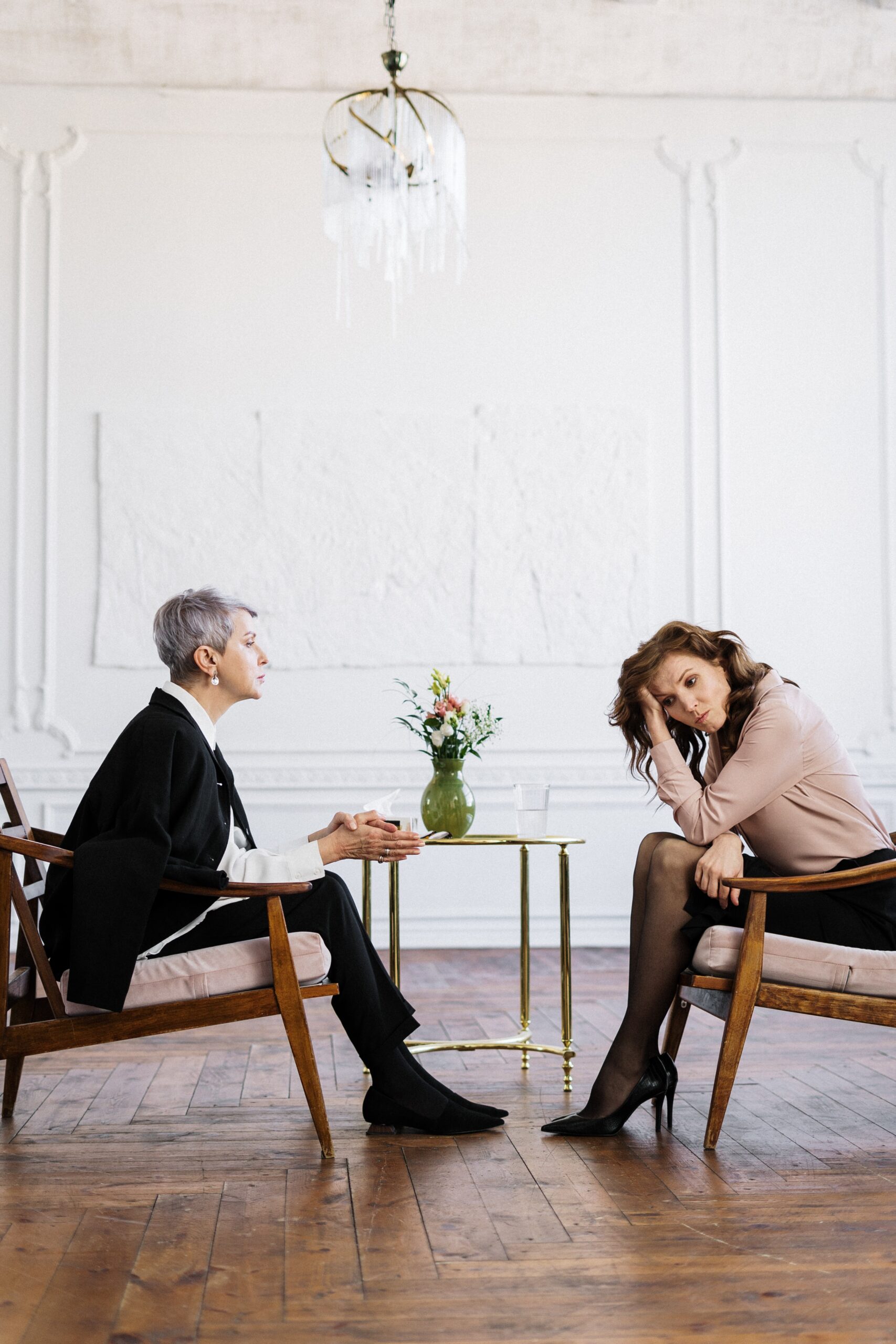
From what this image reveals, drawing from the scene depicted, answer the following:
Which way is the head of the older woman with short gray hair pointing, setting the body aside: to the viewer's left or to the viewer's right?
to the viewer's right

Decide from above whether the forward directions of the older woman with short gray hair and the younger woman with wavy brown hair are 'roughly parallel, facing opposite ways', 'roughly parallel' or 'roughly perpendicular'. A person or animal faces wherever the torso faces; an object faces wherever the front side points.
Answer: roughly parallel, facing opposite ways

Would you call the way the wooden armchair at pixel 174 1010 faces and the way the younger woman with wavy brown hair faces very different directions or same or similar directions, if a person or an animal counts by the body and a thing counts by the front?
very different directions

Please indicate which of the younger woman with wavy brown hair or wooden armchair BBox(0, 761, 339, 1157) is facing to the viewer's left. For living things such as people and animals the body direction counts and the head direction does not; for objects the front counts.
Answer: the younger woman with wavy brown hair

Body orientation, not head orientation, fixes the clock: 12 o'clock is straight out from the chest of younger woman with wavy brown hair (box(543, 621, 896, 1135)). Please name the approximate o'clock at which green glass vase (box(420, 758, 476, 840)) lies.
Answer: The green glass vase is roughly at 1 o'clock from the younger woman with wavy brown hair.

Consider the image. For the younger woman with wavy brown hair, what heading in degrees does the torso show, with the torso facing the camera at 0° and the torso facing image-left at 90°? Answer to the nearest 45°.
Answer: approximately 90°

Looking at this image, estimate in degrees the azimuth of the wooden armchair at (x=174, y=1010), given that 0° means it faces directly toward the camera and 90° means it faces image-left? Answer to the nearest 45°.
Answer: approximately 270°

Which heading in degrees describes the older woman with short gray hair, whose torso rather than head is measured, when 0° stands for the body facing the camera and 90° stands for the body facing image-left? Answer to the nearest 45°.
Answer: approximately 270°

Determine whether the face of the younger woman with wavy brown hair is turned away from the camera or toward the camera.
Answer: toward the camera

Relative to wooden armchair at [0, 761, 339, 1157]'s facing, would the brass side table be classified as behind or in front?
in front

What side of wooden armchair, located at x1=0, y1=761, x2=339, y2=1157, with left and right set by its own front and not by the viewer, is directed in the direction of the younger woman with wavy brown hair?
front

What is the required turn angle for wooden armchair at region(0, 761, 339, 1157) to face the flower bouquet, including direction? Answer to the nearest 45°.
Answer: approximately 45° to its left
